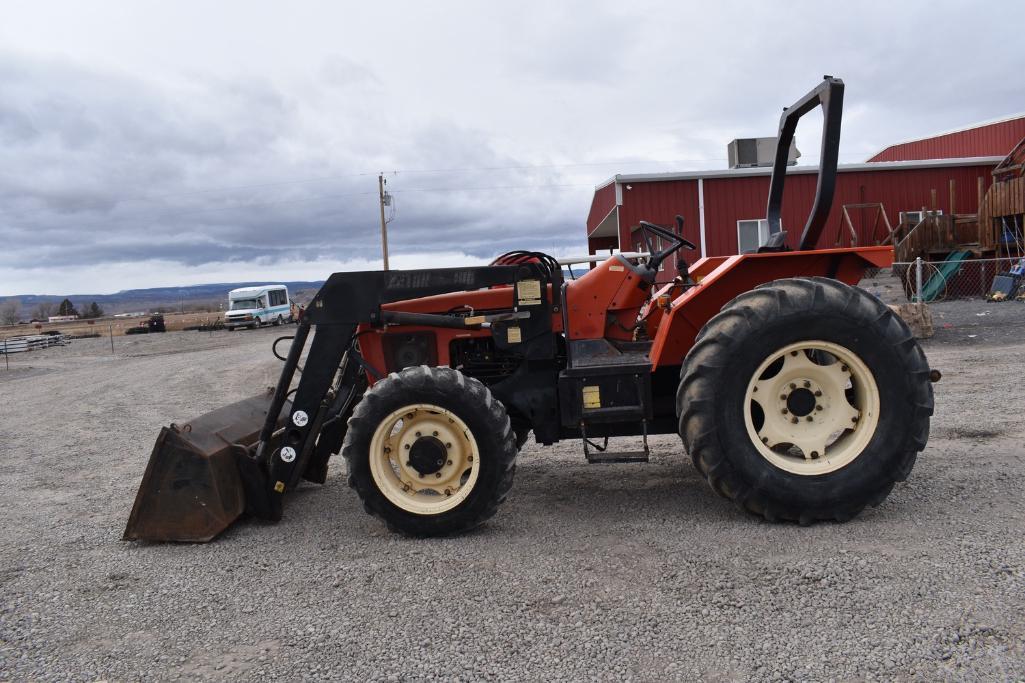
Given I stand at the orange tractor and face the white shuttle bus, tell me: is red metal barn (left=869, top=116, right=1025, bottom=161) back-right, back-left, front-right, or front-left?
front-right

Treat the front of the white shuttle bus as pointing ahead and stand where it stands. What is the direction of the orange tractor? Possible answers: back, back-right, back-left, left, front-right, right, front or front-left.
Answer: front-left

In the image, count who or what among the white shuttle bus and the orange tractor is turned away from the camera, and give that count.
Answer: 0

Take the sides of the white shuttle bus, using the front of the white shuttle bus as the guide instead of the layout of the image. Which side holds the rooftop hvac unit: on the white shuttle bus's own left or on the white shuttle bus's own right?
on the white shuttle bus's own left

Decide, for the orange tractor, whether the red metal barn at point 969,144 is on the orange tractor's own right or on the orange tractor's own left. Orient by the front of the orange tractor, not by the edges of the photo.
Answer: on the orange tractor's own right

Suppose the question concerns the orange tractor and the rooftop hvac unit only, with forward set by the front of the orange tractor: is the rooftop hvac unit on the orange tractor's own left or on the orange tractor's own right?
on the orange tractor's own right

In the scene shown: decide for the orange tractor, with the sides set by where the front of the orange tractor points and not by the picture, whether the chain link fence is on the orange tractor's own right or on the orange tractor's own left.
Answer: on the orange tractor's own right

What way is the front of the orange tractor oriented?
to the viewer's left

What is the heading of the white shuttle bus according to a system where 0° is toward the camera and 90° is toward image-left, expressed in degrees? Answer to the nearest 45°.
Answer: approximately 45°

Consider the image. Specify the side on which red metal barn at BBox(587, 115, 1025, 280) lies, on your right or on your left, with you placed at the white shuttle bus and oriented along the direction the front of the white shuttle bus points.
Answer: on your left
